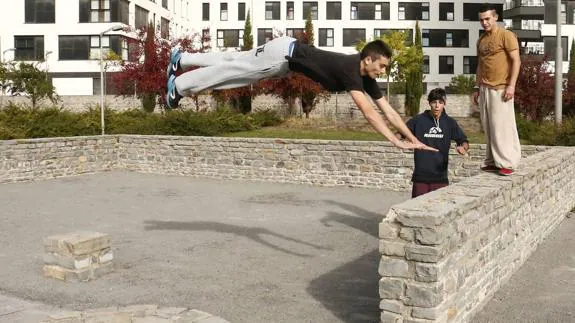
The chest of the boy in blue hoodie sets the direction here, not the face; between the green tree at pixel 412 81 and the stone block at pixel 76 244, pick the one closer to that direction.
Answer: the stone block

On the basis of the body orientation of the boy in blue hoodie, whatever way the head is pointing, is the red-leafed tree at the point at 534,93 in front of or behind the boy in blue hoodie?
behind

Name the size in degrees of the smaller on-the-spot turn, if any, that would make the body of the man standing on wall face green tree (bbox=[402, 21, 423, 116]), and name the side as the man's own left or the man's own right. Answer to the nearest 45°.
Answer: approximately 135° to the man's own right

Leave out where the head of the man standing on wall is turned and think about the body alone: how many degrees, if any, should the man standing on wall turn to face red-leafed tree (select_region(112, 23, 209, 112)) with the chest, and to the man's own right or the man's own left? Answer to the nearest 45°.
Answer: approximately 90° to the man's own right

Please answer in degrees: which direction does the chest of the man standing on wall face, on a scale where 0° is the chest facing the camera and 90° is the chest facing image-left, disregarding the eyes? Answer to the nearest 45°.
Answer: approximately 45°

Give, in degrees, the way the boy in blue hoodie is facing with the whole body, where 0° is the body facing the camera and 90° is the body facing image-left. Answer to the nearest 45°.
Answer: approximately 0°

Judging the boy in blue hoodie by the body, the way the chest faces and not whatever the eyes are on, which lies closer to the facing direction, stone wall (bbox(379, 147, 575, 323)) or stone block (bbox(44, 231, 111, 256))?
the stone wall

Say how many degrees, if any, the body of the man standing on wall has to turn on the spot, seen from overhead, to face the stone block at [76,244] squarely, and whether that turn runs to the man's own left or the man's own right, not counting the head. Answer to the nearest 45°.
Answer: approximately 45° to the man's own right

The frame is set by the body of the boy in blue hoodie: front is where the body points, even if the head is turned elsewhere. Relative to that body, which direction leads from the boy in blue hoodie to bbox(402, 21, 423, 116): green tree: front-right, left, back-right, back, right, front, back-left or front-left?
back

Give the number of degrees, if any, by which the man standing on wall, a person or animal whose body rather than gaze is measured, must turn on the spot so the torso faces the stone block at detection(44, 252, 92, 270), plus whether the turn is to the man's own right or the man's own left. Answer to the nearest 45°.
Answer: approximately 45° to the man's own right

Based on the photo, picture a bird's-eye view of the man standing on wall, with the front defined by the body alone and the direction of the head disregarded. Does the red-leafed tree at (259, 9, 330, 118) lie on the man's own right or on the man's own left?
on the man's own right
